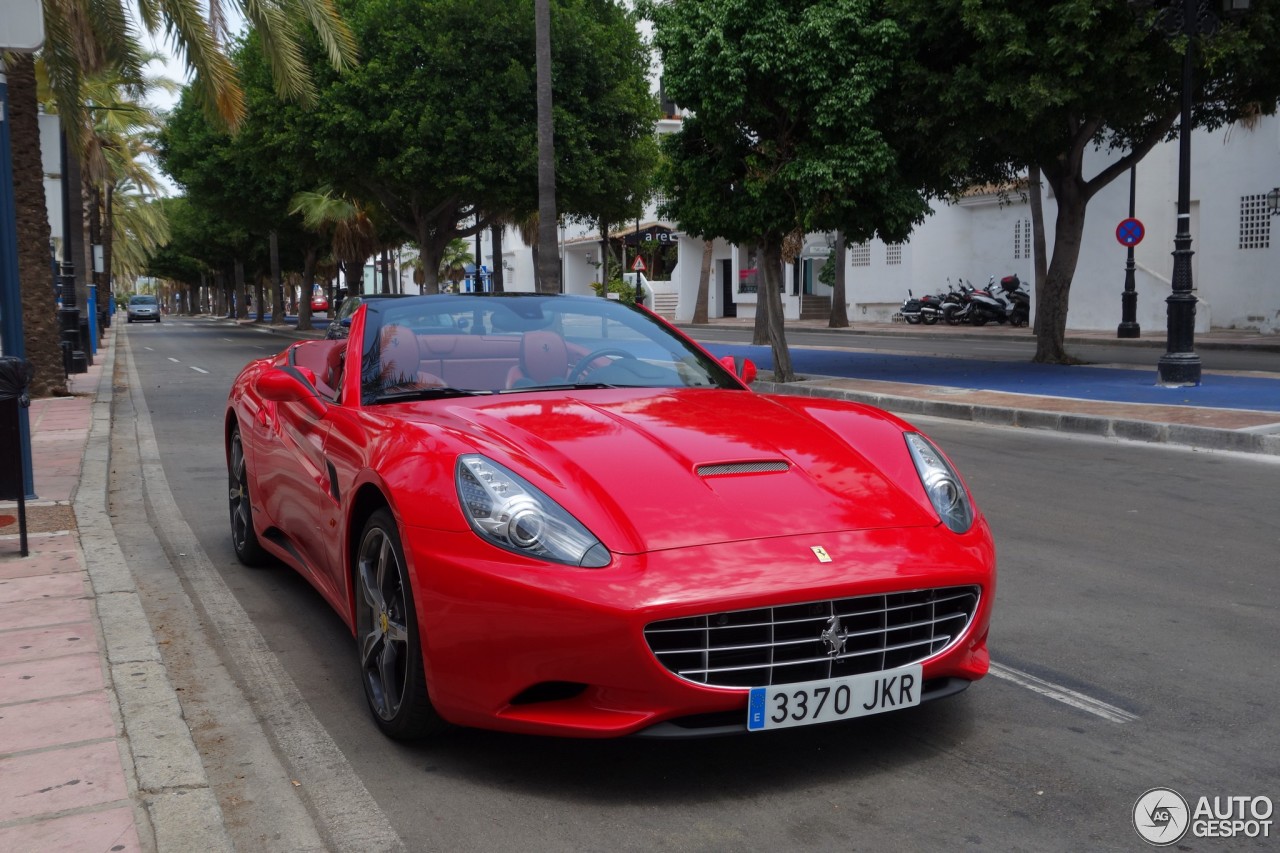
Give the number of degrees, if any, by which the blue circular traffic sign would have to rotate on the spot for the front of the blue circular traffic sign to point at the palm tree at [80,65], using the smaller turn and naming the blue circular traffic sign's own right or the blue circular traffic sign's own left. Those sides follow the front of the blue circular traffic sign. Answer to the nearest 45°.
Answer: approximately 45° to the blue circular traffic sign's own right

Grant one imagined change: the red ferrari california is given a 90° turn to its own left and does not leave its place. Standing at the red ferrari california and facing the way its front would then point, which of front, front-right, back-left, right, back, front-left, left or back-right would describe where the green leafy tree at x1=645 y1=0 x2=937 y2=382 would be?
front-left

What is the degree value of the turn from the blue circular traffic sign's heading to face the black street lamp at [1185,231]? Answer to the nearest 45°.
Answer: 0° — it already faces it

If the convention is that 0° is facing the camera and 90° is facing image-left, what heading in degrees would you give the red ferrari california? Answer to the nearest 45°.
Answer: approximately 315°

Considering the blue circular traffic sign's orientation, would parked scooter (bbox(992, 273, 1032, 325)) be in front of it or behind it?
behind

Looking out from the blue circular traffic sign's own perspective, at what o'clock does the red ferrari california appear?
The red ferrari california is roughly at 12 o'clock from the blue circular traffic sign.

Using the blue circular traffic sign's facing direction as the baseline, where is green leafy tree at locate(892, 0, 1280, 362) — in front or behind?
in front

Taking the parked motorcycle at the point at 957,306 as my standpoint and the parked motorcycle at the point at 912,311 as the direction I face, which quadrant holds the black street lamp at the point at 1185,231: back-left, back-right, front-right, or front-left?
back-left

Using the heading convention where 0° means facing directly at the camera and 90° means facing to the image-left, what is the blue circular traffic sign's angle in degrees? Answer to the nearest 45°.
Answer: approximately 0°

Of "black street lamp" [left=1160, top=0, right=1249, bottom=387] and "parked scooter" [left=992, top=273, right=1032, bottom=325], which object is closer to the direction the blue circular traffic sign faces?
the black street lamp
